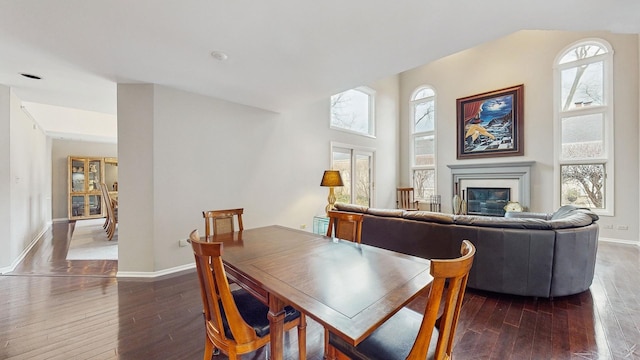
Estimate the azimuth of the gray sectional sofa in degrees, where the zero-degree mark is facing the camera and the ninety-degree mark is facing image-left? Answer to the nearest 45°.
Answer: approximately 180°

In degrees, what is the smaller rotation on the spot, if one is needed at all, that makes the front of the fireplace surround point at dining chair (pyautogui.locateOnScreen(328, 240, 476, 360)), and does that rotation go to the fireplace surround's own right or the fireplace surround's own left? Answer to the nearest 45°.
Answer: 0° — it already faces it

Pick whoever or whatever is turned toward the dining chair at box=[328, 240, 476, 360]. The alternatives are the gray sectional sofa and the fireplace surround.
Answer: the fireplace surround

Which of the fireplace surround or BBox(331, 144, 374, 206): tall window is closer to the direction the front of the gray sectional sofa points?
the fireplace surround

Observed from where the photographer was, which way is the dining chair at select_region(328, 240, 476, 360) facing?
facing away from the viewer and to the left of the viewer

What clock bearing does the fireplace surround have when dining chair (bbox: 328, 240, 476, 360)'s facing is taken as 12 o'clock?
The fireplace surround is roughly at 2 o'clock from the dining chair.

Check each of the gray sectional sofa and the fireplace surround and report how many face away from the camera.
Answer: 1

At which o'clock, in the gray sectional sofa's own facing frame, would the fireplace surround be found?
The fireplace surround is roughly at 12 o'clock from the gray sectional sofa.

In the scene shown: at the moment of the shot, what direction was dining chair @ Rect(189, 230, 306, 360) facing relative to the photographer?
facing away from the viewer and to the right of the viewer

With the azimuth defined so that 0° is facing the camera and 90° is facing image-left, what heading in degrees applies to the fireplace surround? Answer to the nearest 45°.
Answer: approximately 0°

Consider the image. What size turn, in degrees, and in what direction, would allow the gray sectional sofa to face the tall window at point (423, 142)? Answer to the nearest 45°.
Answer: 0° — it already faces it

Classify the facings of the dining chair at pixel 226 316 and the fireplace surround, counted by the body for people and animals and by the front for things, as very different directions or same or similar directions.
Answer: very different directions

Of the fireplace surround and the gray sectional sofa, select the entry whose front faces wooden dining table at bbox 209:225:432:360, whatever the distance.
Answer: the fireplace surround
